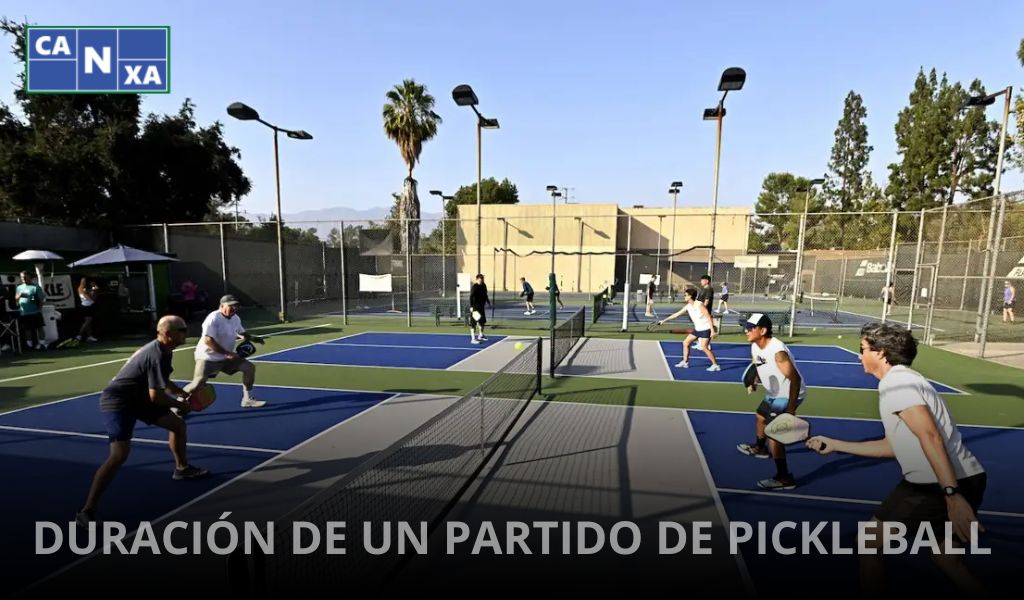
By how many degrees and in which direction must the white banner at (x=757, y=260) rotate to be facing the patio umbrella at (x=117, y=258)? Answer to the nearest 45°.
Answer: approximately 45° to its right

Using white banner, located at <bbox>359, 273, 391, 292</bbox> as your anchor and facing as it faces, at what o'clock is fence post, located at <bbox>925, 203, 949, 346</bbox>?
The fence post is roughly at 10 o'clock from the white banner.

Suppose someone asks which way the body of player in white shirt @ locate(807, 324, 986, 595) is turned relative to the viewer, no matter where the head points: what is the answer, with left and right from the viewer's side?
facing to the left of the viewer

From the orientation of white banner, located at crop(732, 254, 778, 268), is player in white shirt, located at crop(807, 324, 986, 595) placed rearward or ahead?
ahead

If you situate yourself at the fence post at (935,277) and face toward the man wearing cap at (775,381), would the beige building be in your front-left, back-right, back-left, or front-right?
back-right

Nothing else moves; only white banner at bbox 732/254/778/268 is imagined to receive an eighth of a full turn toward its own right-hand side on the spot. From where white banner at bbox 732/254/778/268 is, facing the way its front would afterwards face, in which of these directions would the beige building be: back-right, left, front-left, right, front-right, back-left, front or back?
right

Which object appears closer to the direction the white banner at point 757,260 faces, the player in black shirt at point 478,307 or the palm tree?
the player in black shirt

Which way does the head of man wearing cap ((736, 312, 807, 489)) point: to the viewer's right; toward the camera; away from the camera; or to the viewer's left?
to the viewer's left

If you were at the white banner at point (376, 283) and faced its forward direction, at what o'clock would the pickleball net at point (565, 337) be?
The pickleball net is roughly at 11 o'clock from the white banner.

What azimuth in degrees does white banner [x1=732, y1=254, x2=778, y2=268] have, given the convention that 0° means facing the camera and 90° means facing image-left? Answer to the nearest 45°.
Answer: approximately 0°

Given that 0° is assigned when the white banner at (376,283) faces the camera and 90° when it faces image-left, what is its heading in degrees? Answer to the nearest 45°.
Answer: approximately 0°

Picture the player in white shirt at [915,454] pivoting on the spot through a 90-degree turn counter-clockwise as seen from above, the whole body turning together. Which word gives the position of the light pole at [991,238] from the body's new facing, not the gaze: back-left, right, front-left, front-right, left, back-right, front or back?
back

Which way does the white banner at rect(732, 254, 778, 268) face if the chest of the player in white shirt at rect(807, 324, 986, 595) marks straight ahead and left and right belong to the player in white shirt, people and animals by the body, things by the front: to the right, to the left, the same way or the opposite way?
to the left

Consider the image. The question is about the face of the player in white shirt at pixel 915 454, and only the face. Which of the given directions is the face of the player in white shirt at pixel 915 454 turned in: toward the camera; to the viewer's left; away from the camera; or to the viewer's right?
to the viewer's left
